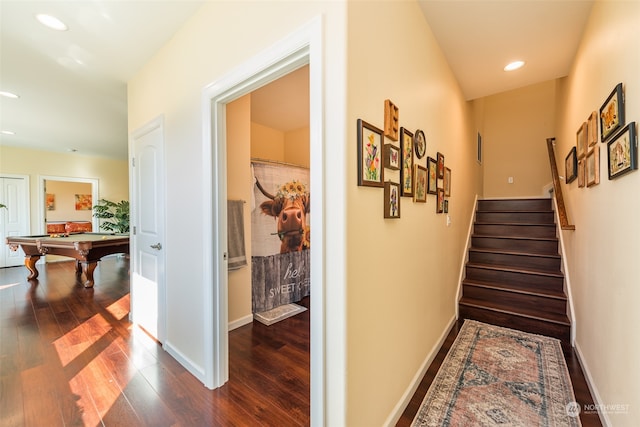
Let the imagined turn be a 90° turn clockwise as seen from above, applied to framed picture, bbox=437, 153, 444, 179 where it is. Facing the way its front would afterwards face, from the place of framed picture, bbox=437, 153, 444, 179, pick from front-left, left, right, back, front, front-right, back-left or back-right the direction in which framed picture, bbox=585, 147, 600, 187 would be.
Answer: left

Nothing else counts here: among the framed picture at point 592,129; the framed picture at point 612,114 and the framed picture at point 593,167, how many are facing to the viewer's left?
3

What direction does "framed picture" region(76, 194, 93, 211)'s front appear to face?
toward the camera

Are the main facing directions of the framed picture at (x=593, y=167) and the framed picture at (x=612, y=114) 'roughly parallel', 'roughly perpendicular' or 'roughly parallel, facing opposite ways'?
roughly parallel

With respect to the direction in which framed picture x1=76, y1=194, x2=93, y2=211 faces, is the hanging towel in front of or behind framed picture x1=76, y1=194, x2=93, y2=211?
in front

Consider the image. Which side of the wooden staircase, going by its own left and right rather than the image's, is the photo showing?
front

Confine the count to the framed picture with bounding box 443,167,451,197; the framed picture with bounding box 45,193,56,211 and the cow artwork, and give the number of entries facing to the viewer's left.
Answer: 0

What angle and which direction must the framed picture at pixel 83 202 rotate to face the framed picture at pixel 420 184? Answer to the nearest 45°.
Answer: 0° — it already faces it

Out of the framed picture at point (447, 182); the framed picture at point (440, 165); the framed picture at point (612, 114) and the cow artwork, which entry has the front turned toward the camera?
the cow artwork

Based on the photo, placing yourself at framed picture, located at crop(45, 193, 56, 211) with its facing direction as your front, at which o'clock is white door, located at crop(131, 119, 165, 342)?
The white door is roughly at 12 o'clock from the framed picture.

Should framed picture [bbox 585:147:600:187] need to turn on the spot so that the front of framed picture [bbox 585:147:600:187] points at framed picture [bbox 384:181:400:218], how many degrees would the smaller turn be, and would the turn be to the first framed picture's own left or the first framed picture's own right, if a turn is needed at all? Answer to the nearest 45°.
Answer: approximately 45° to the first framed picture's own left

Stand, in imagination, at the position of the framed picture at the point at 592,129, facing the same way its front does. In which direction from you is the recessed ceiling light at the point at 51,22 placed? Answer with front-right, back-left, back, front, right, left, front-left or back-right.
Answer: front-left

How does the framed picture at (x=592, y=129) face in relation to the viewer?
to the viewer's left

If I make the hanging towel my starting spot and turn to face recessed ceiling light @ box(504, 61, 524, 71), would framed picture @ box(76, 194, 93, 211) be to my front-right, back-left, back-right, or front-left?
back-left

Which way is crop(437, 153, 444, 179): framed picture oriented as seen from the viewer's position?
to the viewer's right

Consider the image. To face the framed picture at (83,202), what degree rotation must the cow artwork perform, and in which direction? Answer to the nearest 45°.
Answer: approximately 135° to its right

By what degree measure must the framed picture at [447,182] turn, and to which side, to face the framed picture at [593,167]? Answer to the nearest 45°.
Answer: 0° — it already faces it

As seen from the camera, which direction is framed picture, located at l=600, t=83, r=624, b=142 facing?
to the viewer's left

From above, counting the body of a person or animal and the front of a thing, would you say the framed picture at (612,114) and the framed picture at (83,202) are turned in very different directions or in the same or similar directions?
very different directions

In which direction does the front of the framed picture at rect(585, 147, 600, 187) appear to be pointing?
to the viewer's left
